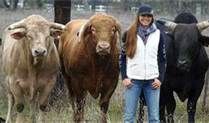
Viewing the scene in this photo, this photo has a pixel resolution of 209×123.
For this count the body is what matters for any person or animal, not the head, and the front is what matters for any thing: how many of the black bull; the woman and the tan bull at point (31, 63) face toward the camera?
3

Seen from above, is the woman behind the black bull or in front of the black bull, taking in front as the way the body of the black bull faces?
in front

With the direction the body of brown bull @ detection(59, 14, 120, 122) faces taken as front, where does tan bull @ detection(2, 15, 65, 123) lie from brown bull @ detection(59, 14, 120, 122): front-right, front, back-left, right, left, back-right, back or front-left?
right

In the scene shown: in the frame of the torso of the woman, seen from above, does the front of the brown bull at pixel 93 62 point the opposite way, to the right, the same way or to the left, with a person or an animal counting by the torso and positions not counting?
the same way

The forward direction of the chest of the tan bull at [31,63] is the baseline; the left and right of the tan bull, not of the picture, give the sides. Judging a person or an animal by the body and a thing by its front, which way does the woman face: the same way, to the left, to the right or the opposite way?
the same way

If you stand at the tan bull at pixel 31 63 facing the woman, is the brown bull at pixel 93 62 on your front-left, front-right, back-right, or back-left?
front-left

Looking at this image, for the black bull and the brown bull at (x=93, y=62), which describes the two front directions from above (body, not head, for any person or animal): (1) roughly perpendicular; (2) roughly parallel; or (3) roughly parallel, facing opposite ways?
roughly parallel

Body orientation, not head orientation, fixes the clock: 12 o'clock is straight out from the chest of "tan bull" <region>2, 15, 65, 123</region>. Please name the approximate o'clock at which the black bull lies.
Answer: The black bull is roughly at 9 o'clock from the tan bull.

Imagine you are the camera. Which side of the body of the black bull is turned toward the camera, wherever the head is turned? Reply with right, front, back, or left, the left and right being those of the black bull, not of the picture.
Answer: front

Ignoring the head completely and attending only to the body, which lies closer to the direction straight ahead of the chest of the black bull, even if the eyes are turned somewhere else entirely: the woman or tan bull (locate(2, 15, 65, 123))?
the woman

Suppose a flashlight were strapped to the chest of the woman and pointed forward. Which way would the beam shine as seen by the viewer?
toward the camera

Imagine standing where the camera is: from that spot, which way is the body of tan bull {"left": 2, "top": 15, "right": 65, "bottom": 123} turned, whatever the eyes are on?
toward the camera

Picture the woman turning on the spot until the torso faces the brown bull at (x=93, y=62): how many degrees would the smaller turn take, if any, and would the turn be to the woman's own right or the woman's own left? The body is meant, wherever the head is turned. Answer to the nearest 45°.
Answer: approximately 135° to the woman's own right

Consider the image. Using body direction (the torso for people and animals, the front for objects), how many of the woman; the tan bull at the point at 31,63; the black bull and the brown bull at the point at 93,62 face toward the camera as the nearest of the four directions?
4

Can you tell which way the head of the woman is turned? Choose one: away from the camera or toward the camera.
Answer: toward the camera
